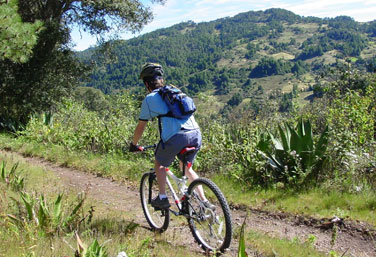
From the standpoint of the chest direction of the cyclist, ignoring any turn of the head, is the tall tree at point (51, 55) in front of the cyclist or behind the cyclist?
in front

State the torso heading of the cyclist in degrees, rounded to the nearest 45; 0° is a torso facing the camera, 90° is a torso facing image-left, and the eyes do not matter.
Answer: approximately 135°

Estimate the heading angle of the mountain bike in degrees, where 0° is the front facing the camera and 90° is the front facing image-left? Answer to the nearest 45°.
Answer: approximately 135°

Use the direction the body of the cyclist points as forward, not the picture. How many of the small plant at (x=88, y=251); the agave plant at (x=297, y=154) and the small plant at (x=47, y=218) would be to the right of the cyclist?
1

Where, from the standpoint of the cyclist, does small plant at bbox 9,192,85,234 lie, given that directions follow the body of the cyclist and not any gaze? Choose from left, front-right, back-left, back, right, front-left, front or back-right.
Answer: front-left

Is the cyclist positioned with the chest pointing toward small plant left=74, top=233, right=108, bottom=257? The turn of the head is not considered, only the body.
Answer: no

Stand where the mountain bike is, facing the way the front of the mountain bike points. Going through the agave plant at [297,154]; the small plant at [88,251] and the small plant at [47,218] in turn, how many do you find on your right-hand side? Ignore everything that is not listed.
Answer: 1

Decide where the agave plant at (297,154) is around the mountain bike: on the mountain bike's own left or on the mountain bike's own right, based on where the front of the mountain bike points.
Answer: on the mountain bike's own right

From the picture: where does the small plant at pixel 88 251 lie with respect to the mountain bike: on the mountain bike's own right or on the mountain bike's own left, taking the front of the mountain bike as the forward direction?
on the mountain bike's own left
